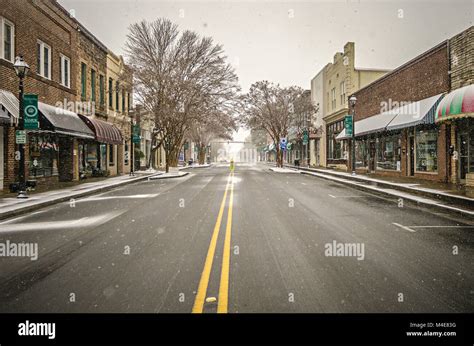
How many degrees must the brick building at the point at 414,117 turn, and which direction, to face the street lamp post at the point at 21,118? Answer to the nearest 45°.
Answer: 0° — it already faces it

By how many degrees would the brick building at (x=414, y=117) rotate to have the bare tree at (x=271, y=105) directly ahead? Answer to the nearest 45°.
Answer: approximately 90° to its right

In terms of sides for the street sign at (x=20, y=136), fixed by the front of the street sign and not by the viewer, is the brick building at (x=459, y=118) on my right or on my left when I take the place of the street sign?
on my left

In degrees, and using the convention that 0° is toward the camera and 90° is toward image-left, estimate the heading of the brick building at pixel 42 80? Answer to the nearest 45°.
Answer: approximately 315°

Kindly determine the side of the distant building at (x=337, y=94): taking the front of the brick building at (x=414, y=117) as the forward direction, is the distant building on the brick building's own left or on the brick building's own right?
on the brick building's own right
